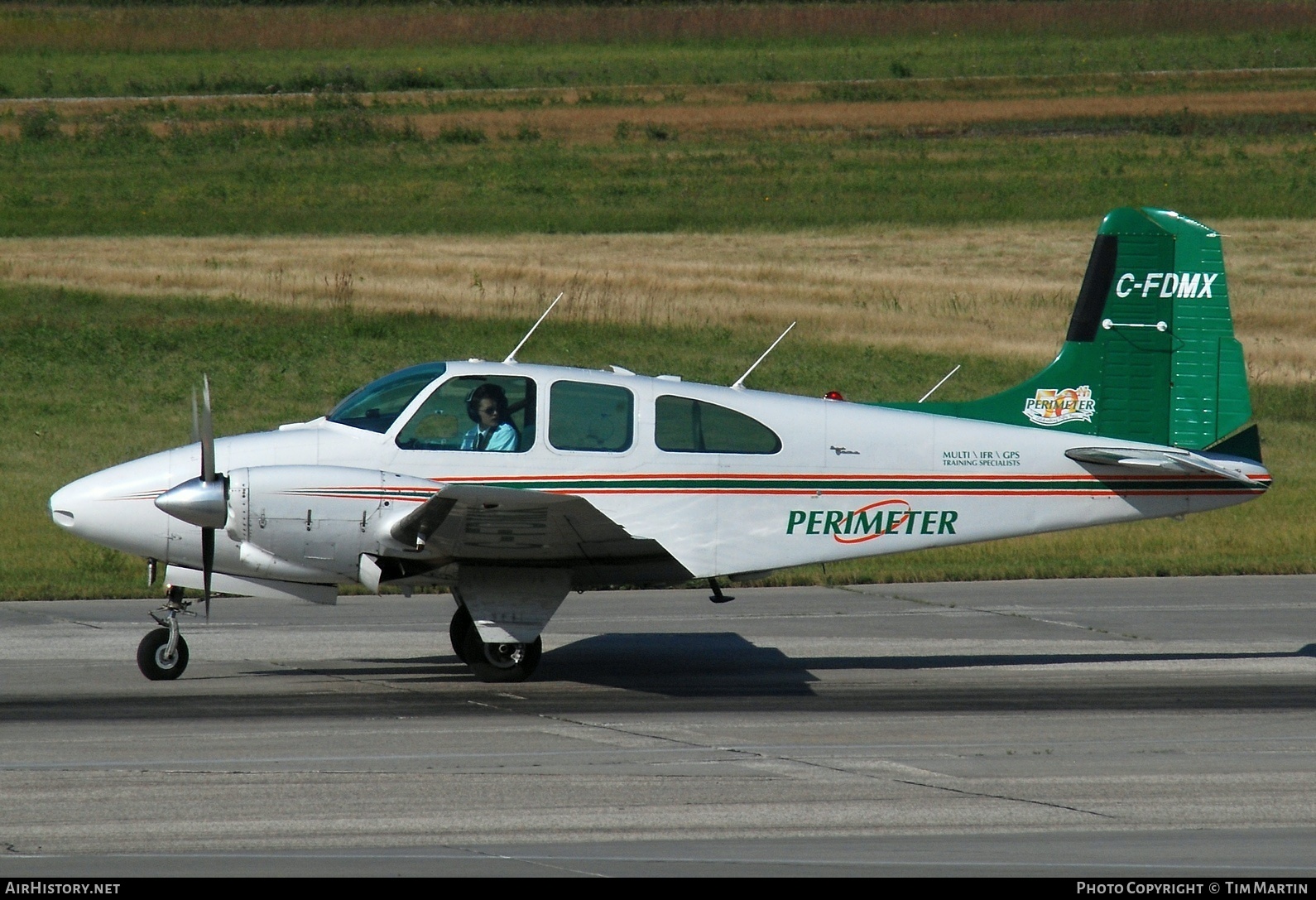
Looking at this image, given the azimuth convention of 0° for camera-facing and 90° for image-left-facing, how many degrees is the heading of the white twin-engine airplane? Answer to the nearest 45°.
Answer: approximately 90°
